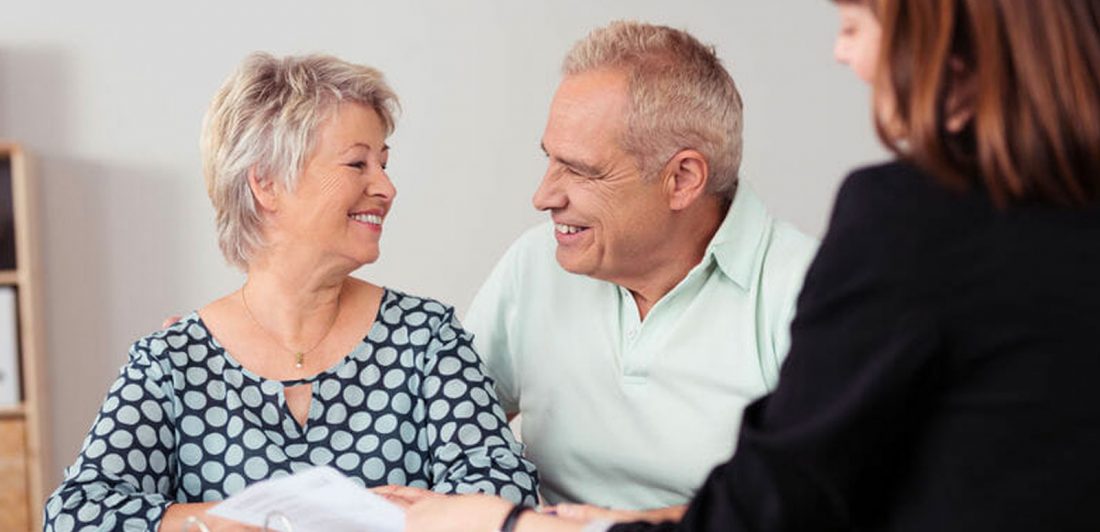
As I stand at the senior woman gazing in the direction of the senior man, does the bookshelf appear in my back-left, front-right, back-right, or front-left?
back-left

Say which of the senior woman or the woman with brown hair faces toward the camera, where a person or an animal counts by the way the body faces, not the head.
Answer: the senior woman

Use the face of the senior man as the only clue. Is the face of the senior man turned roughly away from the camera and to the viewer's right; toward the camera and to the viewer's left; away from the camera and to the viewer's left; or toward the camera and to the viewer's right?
toward the camera and to the viewer's left

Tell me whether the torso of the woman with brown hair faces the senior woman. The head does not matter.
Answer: yes

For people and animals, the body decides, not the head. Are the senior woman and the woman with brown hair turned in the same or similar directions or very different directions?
very different directions

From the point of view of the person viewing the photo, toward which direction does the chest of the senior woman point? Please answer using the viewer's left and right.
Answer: facing the viewer

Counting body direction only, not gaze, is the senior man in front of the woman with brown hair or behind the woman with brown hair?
in front

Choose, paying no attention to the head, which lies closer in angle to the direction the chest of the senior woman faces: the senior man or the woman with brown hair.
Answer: the woman with brown hair

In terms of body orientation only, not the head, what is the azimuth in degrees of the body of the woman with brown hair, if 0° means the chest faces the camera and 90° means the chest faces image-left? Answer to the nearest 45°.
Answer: approximately 135°

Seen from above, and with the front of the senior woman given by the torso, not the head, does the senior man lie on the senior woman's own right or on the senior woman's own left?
on the senior woman's own left

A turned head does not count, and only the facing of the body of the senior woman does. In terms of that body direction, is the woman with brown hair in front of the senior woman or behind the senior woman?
in front

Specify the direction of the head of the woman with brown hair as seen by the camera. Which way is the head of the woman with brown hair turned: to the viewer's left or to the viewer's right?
to the viewer's left

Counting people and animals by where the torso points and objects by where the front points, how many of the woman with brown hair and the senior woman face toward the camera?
1

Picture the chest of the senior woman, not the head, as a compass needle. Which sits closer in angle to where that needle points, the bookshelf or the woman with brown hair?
the woman with brown hair

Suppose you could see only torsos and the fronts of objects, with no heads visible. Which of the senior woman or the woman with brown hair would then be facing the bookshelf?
the woman with brown hair
